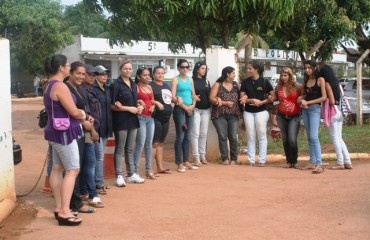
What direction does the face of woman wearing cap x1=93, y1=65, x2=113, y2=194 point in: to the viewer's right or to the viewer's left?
to the viewer's right

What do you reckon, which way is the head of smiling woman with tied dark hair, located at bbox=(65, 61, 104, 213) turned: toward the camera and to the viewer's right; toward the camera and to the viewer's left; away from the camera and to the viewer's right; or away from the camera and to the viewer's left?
toward the camera and to the viewer's right

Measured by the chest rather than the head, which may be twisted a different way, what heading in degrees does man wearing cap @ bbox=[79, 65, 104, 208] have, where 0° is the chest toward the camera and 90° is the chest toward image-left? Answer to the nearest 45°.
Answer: approximately 315°

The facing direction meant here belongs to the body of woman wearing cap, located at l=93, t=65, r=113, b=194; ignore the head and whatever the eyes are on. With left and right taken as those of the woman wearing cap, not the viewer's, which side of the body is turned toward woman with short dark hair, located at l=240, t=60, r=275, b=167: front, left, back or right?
left

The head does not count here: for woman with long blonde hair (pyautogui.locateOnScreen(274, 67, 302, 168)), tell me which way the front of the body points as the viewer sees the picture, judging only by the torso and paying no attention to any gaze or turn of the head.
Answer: toward the camera

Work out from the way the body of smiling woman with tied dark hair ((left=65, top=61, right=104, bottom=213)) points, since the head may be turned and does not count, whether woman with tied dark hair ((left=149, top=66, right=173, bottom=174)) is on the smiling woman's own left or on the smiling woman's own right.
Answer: on the smiling woman's own left

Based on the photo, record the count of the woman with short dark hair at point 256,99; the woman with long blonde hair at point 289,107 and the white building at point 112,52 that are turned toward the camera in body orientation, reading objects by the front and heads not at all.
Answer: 3

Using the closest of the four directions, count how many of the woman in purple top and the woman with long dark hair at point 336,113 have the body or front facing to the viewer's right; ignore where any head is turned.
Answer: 1

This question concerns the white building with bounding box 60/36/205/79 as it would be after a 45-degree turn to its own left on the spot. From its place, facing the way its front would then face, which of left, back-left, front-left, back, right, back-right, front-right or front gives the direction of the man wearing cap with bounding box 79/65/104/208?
front-right

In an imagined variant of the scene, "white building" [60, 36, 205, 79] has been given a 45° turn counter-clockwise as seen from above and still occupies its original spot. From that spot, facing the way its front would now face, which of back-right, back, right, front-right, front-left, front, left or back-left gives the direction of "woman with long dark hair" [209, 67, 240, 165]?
front-right

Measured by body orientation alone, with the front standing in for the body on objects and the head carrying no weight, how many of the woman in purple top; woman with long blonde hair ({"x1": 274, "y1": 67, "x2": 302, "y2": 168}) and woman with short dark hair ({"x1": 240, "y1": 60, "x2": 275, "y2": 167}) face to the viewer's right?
1

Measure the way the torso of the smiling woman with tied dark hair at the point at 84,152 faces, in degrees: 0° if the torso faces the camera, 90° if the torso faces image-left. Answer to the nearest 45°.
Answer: approximately 315°

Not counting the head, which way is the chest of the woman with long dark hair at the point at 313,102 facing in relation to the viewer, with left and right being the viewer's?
facing the viewer and to the left of the viewer
